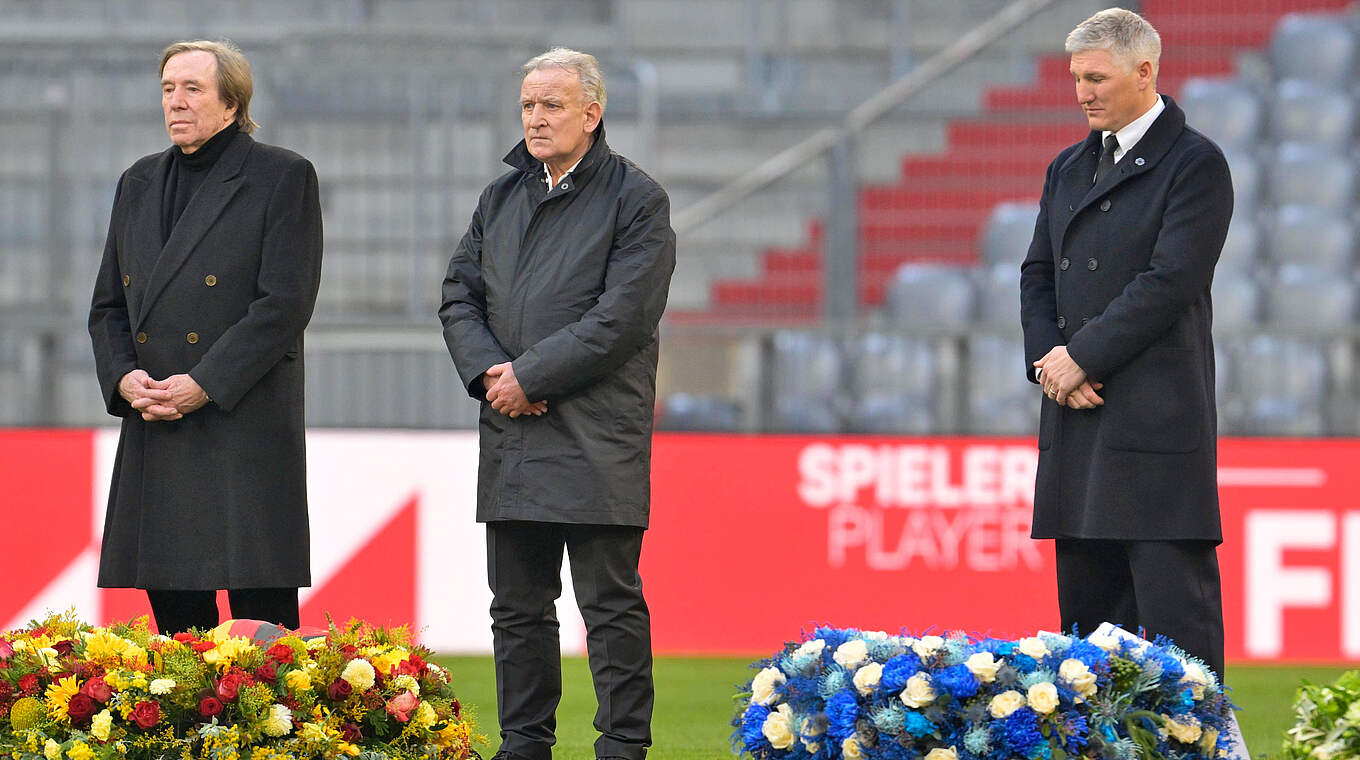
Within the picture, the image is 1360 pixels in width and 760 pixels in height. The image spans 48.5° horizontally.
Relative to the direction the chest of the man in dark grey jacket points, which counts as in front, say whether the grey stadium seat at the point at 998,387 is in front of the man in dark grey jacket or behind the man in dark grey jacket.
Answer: behind

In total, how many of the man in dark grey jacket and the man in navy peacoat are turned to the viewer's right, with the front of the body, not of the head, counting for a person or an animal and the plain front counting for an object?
0

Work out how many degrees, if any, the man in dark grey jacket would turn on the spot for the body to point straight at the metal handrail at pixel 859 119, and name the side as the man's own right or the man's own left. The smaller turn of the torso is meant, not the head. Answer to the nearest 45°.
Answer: approximately 135° to the man's own right

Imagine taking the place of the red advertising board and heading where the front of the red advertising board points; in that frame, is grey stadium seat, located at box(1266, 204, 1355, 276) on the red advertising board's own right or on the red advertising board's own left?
on the red advertising board's own left

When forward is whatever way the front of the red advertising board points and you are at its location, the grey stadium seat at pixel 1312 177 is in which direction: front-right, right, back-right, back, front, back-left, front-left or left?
back-left

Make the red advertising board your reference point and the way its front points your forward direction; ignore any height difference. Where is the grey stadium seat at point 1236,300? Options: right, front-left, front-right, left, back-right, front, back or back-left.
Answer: back-left

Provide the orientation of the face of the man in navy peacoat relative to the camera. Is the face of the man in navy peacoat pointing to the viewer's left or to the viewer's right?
to the viewer's left

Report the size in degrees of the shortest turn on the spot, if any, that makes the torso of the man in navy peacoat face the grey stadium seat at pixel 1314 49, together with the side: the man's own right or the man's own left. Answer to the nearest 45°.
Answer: approximately 135° to the man's own right

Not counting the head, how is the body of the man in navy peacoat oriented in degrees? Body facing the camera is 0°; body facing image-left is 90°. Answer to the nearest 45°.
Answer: approximately 45°

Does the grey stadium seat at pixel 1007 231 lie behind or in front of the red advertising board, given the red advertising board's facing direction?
behind

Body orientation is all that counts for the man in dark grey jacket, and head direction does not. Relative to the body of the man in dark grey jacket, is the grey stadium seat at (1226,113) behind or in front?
behind
